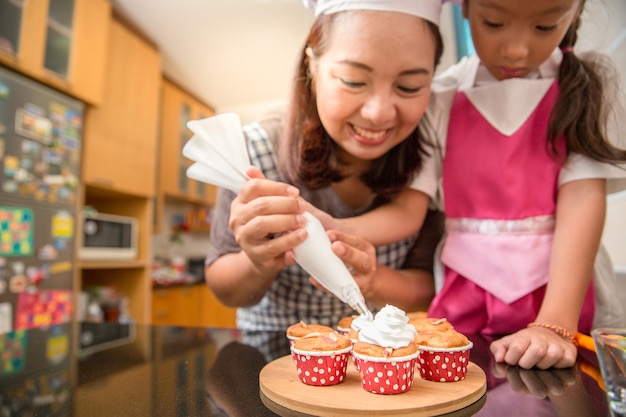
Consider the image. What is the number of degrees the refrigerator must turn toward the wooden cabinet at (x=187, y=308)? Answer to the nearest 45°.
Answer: approximately 90° to its left

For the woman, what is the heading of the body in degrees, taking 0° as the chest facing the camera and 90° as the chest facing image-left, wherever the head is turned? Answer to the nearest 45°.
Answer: approximately 0°

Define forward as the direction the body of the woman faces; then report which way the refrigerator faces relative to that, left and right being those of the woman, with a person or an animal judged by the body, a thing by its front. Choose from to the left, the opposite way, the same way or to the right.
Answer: to the left

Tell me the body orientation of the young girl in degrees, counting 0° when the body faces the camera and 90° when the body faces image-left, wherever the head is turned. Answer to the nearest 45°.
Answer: approximately 0°

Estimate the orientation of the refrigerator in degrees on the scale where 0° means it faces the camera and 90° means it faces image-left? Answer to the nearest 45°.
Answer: approximately 315°

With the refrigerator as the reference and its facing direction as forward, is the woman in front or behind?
in front

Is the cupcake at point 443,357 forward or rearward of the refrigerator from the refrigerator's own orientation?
forward

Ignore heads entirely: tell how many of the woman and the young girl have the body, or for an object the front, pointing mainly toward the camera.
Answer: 2

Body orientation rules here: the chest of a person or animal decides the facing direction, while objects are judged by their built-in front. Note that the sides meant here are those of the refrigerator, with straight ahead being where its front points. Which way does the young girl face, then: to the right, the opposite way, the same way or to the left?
to the right

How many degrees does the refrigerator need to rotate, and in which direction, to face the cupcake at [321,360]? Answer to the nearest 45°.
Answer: approximately 45° to its right
